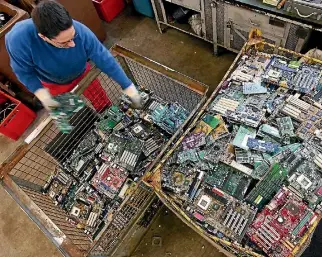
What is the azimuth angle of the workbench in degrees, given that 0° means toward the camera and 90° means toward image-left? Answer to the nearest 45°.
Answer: approximately 45°

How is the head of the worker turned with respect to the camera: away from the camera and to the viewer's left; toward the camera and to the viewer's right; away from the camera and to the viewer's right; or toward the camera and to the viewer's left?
toward the camera and to the viewer's right

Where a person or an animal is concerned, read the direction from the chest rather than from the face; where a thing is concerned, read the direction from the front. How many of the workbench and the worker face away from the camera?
0

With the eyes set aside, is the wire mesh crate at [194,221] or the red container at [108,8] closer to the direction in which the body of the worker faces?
the wire mesh crate

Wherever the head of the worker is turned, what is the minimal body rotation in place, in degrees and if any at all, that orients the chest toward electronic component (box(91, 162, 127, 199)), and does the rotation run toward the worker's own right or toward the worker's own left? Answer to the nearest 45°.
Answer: approximately 45° to the worker's own left
